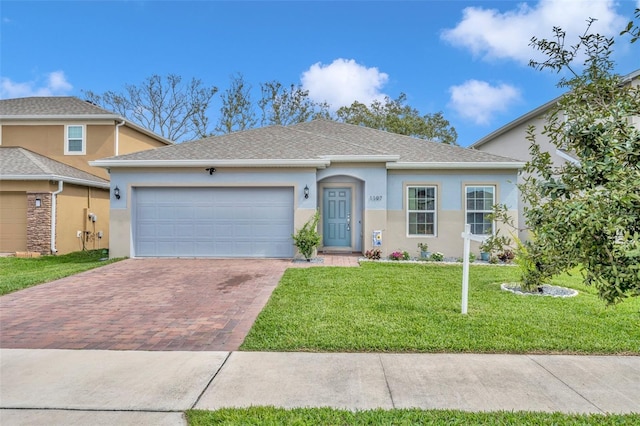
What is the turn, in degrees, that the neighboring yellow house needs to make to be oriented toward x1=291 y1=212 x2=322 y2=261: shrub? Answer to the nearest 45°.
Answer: approximately 45° to its left

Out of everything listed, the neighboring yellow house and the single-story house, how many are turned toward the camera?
2

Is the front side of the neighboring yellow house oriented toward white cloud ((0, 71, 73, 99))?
no

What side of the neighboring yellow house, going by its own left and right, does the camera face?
front

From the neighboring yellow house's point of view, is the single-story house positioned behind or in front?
in front

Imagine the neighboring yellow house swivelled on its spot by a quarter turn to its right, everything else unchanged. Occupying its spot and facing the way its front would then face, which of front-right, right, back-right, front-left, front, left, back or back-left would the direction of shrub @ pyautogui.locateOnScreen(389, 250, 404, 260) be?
back-left

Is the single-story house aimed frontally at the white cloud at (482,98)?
no

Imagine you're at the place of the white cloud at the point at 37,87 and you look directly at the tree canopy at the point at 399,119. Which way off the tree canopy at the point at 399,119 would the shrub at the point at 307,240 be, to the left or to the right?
right

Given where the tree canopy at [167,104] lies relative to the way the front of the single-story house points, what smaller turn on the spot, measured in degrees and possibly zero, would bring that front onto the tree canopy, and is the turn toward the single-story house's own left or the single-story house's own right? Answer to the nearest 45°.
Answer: approximately 135° to the single-story house's own right
